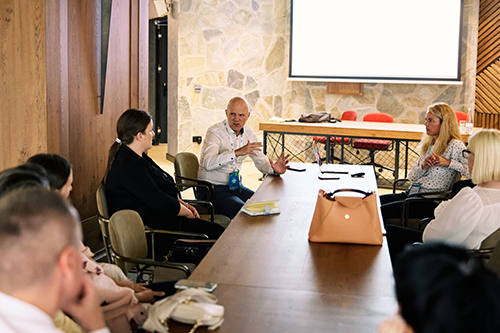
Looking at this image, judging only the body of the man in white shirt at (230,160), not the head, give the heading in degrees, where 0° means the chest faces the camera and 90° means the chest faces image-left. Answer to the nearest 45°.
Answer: approximately 315°

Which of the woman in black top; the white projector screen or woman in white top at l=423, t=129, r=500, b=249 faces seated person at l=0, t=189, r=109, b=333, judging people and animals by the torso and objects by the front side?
the white projector screen

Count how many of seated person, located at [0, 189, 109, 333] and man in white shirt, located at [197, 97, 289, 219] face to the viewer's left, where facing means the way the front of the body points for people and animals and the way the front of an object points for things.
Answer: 0

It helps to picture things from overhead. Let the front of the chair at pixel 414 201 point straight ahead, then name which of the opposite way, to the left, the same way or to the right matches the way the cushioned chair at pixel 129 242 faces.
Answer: the opposite way

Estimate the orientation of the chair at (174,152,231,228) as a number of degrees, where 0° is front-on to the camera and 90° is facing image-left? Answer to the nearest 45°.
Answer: approximately 315°

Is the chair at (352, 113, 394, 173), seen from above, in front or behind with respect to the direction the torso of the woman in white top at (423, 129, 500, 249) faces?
in front

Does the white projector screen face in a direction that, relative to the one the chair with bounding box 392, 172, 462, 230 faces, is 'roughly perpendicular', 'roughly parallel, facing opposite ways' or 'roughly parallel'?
roughly perpendicular

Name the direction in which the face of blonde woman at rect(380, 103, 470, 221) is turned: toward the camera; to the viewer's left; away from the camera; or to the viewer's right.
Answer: to the viewer's left

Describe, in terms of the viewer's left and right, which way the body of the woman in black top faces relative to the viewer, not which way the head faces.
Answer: facing to the right of the viewer

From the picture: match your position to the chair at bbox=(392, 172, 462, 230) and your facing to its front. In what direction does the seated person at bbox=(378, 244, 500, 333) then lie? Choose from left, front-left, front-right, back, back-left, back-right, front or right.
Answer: left

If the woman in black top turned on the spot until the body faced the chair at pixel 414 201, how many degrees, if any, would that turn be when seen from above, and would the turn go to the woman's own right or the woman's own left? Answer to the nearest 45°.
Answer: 0° — they already face it

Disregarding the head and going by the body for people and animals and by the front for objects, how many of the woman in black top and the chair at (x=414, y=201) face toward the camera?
0
